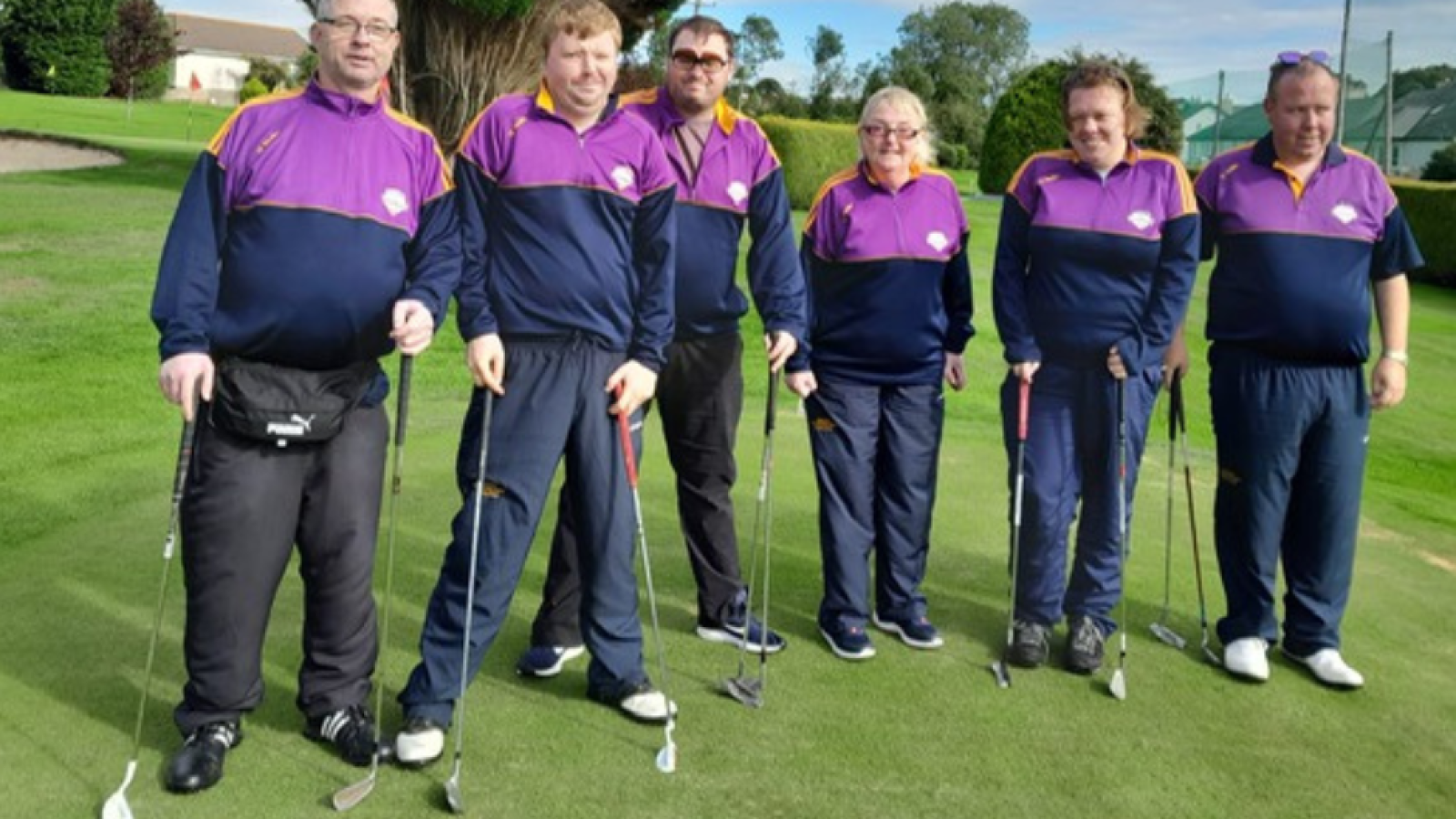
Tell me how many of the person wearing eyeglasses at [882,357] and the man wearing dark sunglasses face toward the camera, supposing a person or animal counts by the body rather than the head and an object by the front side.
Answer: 2

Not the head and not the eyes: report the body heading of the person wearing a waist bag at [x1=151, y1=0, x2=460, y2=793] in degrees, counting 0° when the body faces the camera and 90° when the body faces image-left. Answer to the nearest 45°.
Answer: approximately 0°

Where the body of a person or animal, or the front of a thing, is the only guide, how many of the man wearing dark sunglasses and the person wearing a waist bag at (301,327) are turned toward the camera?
2

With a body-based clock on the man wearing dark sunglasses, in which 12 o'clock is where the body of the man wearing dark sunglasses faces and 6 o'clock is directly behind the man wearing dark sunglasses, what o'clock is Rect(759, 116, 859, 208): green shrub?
The green shrub is roughly at 6 o'clock from the man wearing dark sunglasses.

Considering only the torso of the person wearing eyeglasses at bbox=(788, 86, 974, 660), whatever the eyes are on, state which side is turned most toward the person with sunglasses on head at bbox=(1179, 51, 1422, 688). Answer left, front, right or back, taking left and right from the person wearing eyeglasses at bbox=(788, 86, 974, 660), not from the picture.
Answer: left

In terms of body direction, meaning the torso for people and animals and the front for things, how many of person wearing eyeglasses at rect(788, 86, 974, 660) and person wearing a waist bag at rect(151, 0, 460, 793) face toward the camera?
2
